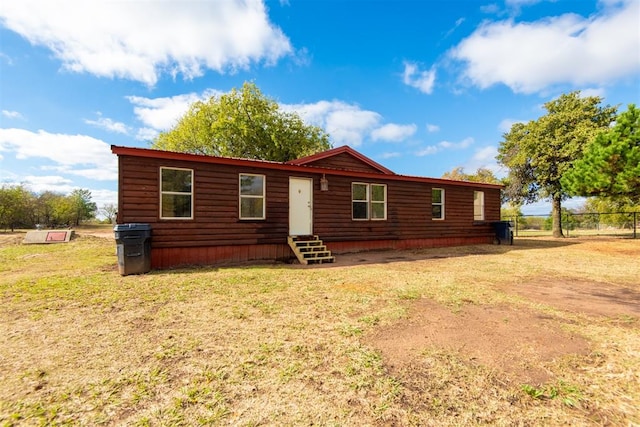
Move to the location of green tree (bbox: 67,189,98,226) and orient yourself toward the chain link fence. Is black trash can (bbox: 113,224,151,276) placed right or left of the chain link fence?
right

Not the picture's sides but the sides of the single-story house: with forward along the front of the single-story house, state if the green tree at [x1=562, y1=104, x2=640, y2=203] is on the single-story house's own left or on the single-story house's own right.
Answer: on the single-story house's own left

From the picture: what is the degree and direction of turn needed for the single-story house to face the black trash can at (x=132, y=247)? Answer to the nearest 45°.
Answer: approximately 90° to its right

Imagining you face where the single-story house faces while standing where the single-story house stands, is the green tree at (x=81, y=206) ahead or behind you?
behind

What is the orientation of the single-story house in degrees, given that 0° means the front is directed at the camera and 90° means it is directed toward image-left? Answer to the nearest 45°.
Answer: approximately 315°

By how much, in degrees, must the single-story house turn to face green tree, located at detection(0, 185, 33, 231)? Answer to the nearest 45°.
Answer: approximately 180°

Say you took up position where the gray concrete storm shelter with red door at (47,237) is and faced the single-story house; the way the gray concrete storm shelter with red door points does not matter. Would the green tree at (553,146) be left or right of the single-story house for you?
left

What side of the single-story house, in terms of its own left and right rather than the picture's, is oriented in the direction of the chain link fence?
left
